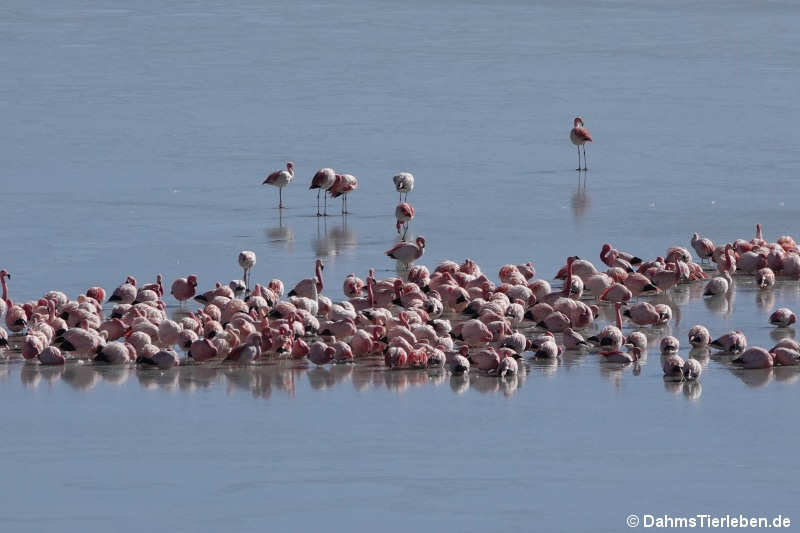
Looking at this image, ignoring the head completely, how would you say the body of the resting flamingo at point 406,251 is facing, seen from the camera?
to the viewer's right

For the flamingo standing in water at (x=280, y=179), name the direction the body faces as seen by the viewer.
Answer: to the viewer's right

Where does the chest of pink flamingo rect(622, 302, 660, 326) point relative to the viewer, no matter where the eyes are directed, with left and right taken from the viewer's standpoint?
facing to the right of the viewer

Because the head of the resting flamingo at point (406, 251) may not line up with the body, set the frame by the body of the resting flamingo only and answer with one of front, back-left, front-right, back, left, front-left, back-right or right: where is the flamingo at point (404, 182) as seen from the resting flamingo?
left

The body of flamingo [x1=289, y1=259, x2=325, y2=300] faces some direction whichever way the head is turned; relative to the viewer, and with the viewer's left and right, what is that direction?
facing to the right of the viewer

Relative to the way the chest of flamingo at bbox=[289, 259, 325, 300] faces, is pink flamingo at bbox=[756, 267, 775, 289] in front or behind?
in front

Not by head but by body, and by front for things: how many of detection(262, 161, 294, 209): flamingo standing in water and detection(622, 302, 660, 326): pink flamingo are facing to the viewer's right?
2
